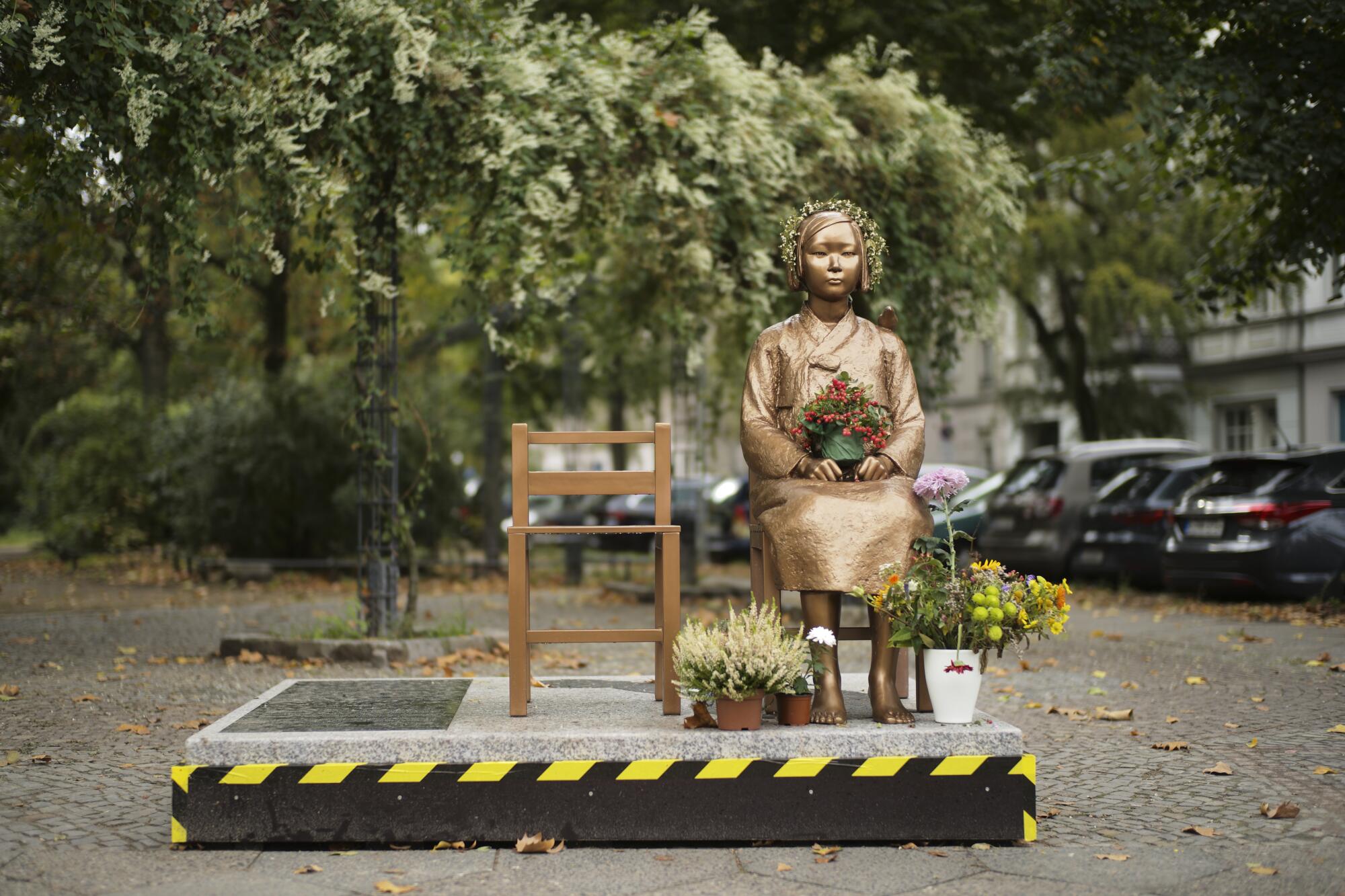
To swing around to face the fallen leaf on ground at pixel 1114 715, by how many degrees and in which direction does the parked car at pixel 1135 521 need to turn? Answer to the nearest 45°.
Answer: approximately 135° to its right

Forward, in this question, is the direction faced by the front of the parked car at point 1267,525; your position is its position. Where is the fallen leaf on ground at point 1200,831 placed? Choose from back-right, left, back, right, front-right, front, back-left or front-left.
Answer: back-right

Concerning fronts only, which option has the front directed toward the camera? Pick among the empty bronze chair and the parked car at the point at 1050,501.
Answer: the empty bronze chair

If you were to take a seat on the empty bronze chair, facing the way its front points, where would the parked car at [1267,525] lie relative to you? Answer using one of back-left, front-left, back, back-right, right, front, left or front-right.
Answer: back-left

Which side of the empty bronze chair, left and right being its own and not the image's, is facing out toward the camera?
front

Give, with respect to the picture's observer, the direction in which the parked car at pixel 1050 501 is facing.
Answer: facing away from the viewer and to the right of the viewer

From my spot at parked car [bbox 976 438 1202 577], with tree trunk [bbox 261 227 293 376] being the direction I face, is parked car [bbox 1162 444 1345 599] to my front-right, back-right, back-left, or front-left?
back-left

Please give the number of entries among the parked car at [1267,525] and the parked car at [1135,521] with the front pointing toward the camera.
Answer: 0

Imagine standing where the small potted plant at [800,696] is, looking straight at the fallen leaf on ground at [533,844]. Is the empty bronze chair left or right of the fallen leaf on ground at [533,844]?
right

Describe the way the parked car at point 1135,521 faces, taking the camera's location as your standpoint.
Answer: facing away from the viewer and to the right of the viewer

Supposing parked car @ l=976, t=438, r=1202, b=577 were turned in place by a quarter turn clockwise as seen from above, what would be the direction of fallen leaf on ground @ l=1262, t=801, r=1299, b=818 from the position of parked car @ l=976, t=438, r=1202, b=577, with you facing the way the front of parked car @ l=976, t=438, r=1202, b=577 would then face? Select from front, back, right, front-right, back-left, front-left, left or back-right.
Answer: front-right

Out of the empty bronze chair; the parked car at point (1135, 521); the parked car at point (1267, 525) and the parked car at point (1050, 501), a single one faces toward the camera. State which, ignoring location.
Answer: the empty bronze chair

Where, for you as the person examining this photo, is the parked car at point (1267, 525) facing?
facing away from the viewer and to the right of the viewer
